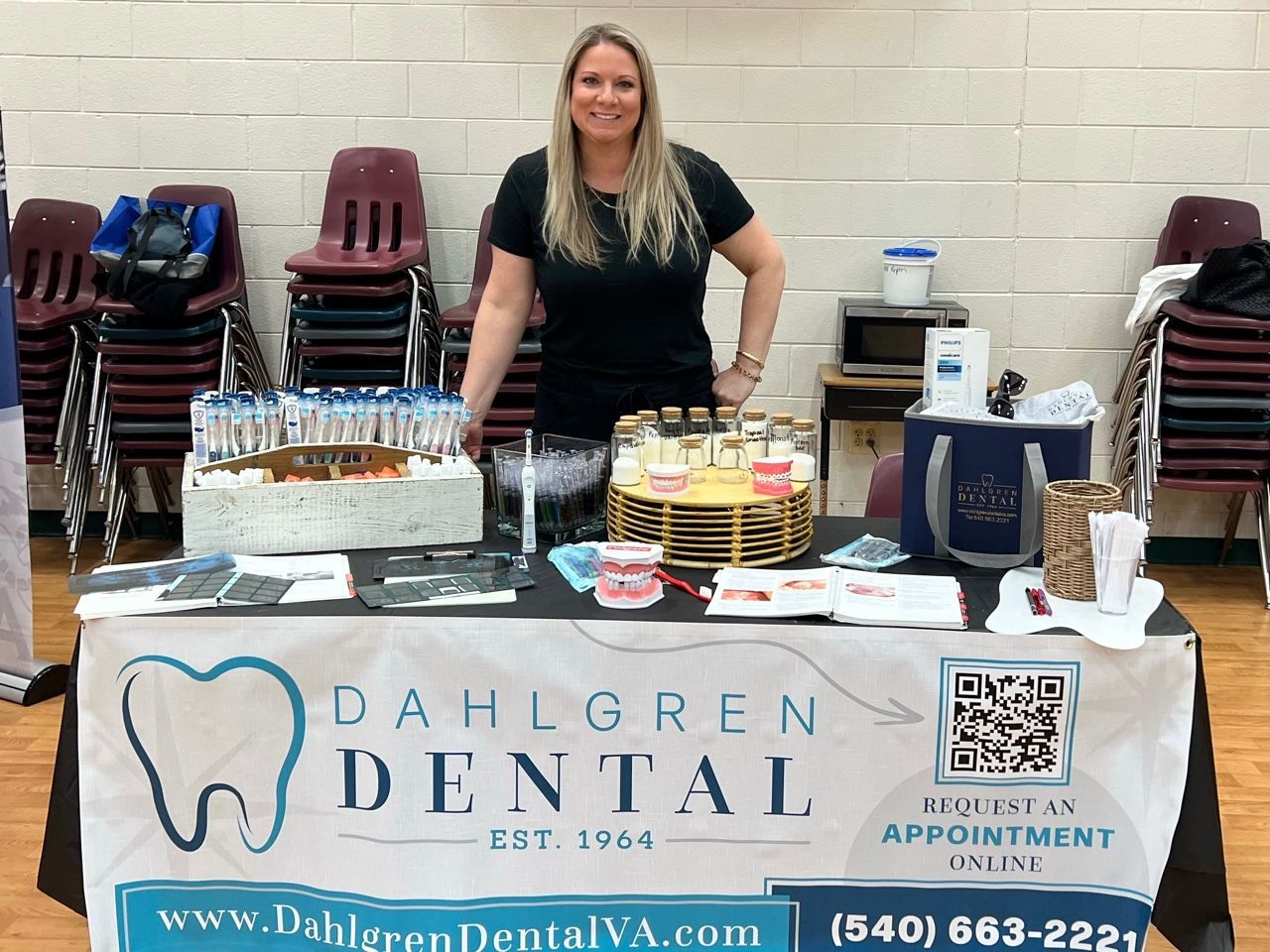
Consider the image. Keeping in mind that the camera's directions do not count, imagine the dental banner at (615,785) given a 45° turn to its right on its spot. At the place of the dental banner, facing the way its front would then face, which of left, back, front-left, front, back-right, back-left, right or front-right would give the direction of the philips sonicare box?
back

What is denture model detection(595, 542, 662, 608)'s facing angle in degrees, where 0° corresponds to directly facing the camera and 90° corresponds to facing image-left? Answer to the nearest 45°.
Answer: approximately 0°

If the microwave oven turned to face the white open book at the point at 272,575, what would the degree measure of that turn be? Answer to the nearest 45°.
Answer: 0° — it already faces it

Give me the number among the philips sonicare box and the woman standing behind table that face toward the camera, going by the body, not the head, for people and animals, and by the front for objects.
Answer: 2

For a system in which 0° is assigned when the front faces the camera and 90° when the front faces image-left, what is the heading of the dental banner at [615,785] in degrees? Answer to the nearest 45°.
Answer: approximately 0°

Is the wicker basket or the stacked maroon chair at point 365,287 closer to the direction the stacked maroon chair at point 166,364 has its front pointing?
the wicker basket
